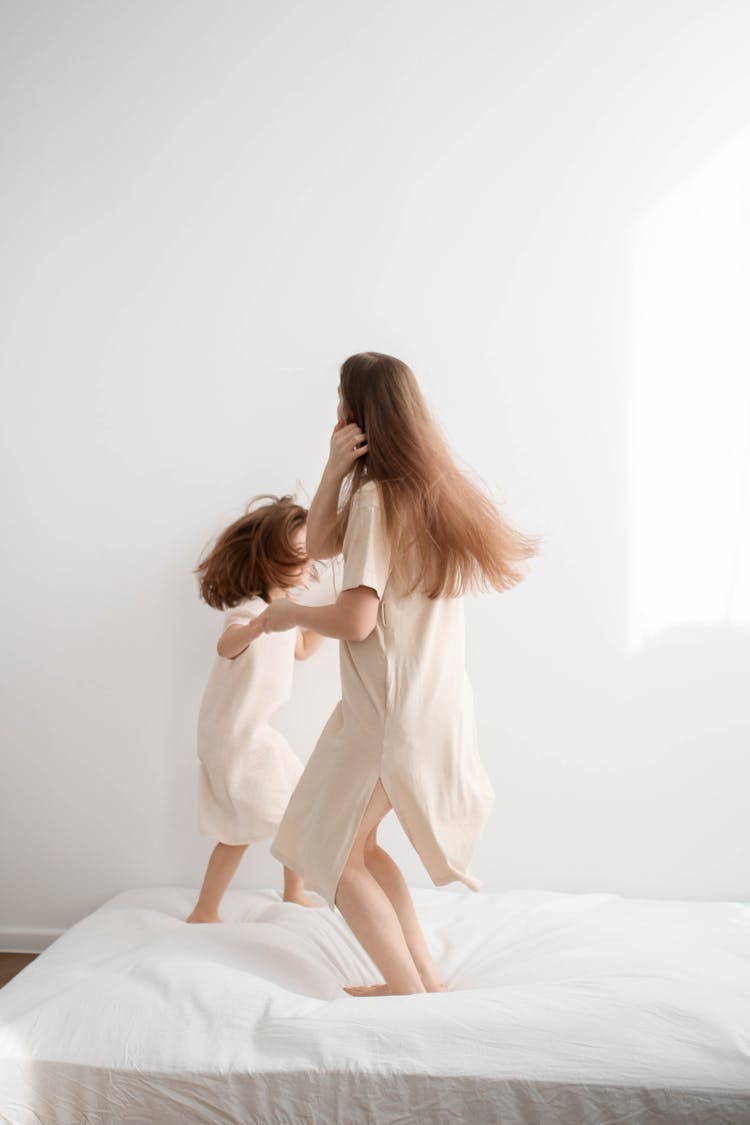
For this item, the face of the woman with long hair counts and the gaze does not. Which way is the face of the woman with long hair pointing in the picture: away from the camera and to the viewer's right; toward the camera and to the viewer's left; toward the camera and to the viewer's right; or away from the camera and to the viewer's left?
away from the camera and to the viewer's left

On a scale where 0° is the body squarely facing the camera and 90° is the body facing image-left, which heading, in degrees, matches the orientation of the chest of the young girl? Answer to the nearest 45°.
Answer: approximately 270°

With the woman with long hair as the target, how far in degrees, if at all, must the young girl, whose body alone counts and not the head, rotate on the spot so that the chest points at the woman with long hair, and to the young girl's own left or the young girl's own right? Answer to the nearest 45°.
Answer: approximately 45° to the young girl's own right
